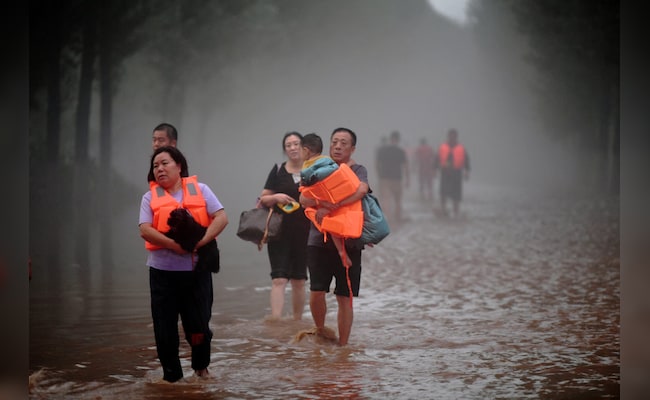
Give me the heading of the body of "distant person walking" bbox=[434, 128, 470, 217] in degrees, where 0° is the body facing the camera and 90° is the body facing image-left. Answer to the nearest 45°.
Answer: approximately 0°

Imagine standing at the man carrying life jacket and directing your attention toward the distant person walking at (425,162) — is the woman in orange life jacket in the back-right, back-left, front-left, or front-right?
back-left

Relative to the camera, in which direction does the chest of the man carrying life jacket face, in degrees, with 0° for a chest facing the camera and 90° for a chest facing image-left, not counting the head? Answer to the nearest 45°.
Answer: approximately 45°

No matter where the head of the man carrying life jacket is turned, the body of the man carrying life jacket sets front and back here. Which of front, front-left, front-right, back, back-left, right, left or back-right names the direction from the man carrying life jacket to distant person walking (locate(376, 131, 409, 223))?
back-right

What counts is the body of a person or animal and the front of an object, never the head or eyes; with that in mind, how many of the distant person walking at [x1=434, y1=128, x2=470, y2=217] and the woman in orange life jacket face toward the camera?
2

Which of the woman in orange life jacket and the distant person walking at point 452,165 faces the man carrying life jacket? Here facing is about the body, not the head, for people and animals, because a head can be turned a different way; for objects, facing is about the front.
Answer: the distant person walking

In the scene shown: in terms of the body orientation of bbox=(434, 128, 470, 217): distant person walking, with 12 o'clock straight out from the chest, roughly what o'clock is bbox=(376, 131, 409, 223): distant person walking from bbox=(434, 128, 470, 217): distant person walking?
bbox=(376, 131, 409, 223): distant person walking is roughly at 2 o'clock from bbox=(434, 128, 470, 217): distant person walking.

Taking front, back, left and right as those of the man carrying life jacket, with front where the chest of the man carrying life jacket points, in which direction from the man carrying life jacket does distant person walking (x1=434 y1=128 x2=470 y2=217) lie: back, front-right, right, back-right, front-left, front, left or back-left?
back-right

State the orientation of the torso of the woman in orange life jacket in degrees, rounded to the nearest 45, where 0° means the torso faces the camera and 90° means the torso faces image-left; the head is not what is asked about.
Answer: approximately 0°
